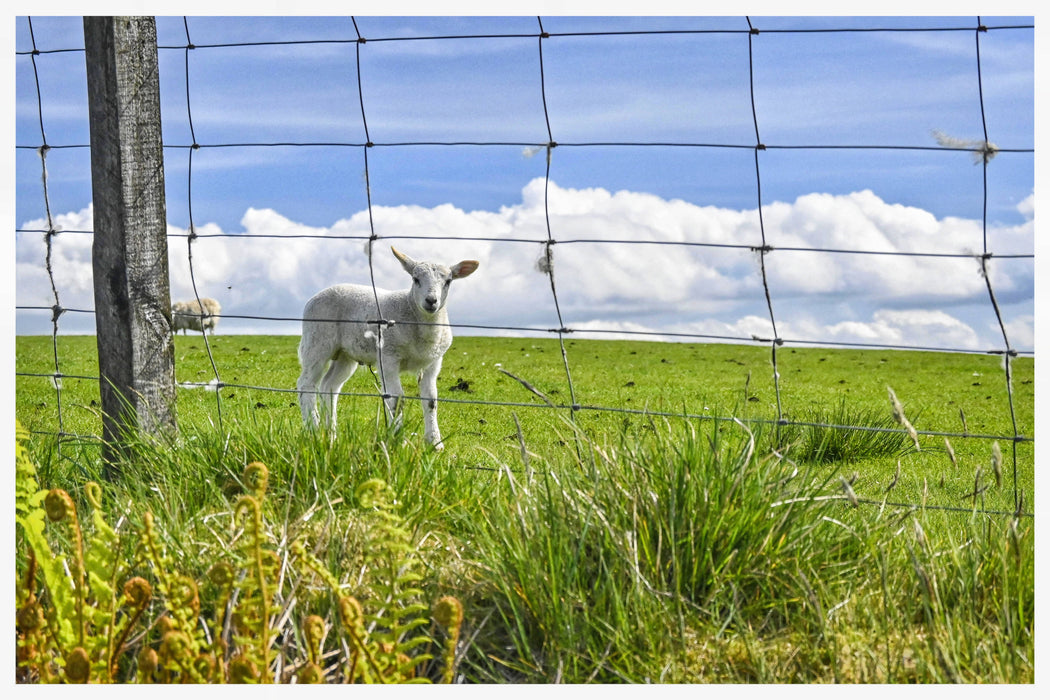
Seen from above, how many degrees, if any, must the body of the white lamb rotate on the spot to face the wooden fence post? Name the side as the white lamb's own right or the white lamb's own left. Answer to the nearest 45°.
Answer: approximately 45° to the white lamb's own right

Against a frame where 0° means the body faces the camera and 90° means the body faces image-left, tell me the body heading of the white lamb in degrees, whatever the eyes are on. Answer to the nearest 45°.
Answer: approximately 315°

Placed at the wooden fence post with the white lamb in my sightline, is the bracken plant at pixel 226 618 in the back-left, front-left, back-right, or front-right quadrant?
back-right

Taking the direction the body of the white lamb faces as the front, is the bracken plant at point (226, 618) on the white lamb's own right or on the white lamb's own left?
on the white lamb's own right

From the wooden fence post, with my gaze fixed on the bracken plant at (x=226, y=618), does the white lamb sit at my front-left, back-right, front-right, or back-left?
back-left
